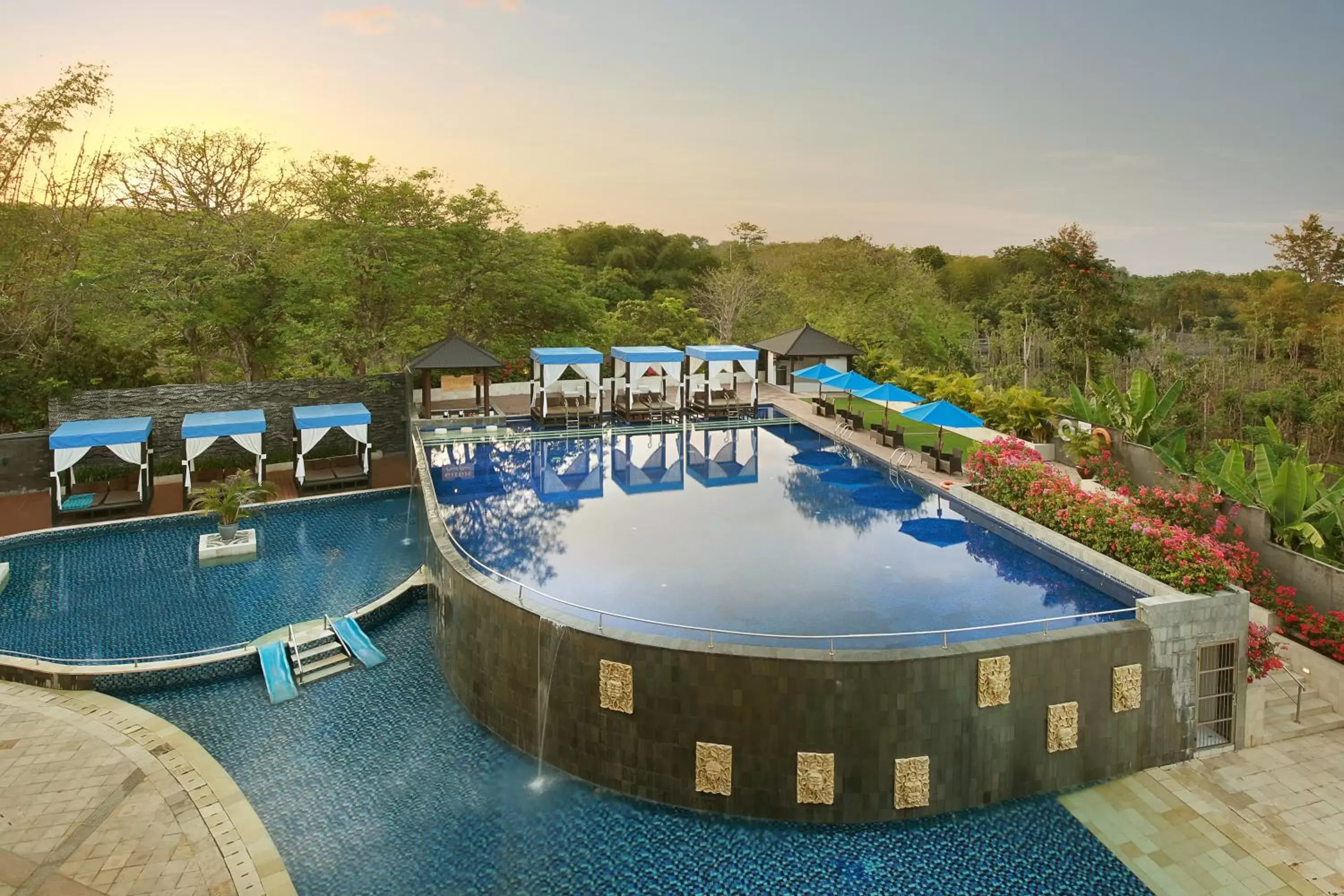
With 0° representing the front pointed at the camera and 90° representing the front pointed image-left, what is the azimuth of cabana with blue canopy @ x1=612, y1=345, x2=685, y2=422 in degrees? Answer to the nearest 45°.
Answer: approximately 0°

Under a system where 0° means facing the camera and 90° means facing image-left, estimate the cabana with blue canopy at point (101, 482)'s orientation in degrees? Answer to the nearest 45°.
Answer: approximately 0°

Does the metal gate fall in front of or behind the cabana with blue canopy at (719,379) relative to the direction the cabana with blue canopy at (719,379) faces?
in front

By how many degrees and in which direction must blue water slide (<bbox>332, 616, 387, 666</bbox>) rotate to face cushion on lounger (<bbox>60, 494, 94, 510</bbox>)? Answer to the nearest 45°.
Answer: approximately 180°

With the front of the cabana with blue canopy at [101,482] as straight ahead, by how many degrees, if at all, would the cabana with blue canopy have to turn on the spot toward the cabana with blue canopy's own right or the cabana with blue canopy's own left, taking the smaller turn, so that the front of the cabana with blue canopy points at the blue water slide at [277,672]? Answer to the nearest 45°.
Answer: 0° — it already faces it

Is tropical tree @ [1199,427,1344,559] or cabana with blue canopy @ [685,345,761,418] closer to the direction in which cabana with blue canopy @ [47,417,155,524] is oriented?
the tropical tree

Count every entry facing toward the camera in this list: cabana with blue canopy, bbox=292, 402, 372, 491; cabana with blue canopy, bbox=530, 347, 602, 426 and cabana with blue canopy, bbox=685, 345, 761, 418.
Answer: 3

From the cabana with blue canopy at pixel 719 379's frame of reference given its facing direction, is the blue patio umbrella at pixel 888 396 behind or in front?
in front
